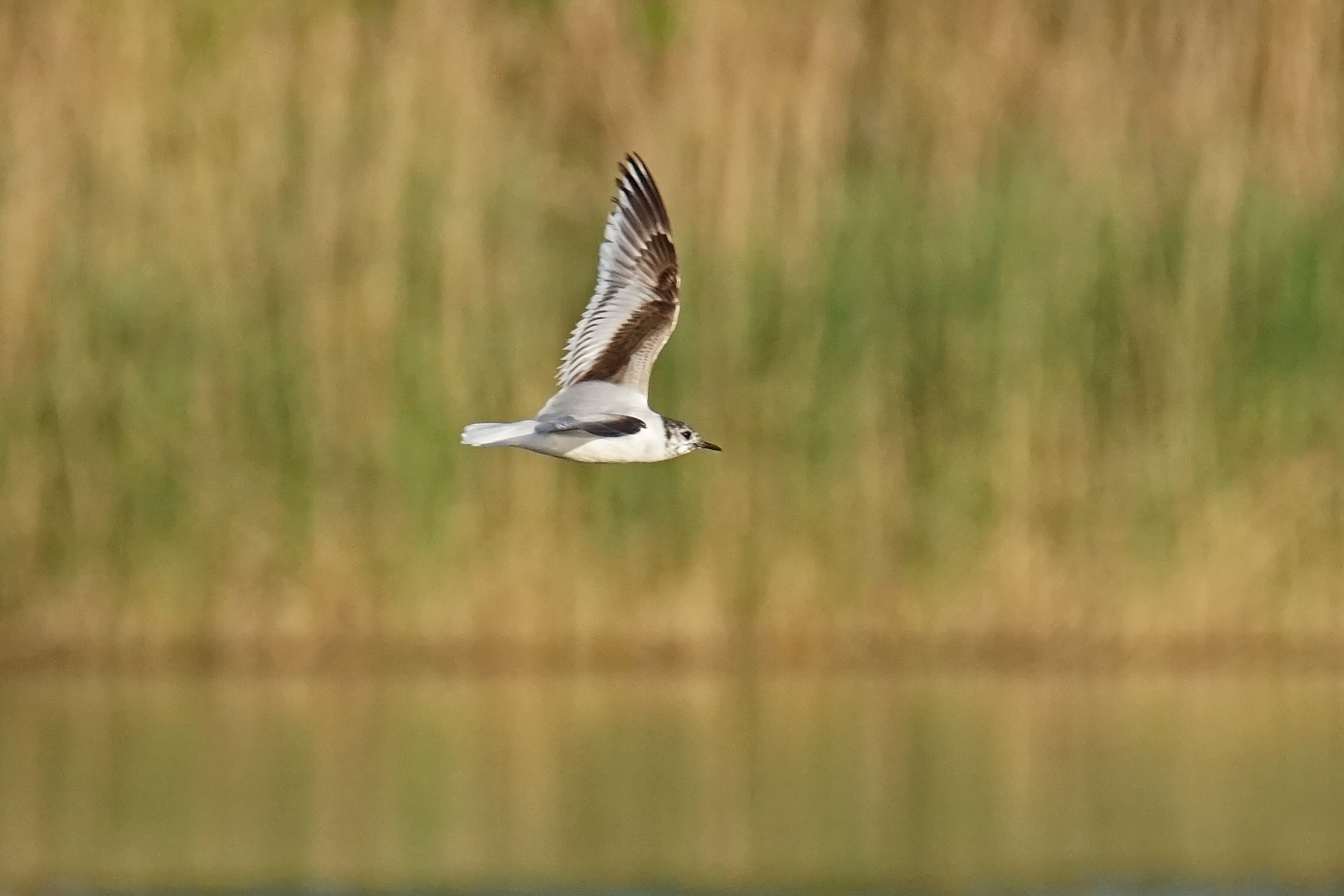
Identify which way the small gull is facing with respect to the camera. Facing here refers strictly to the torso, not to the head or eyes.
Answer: to the viewer's right
